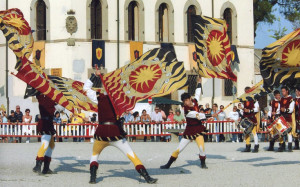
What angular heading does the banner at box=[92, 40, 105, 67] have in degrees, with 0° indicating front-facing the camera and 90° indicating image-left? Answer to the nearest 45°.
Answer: approximately 0°

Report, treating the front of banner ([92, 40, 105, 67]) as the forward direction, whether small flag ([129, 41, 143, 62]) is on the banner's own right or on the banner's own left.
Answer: on the banner's own left

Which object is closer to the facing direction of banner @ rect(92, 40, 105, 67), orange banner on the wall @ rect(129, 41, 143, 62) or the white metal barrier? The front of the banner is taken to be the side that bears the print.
the white metal barrier

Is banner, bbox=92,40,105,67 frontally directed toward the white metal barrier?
yes

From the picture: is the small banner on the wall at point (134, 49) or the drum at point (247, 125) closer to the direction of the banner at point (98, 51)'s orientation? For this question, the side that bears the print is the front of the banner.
the drum
